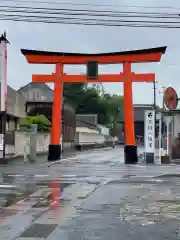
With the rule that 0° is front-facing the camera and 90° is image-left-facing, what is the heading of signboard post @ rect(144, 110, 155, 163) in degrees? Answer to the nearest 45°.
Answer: approximately 0°

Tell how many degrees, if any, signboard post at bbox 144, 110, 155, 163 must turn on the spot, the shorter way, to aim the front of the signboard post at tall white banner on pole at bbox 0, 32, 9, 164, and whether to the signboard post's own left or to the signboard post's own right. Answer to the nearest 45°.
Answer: approximately 45° to the signboard post's own right

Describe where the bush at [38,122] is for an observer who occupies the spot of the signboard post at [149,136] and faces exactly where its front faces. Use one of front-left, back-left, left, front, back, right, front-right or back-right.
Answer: back-right

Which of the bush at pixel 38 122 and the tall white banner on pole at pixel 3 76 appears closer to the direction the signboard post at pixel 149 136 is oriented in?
the tall white banner on pole
